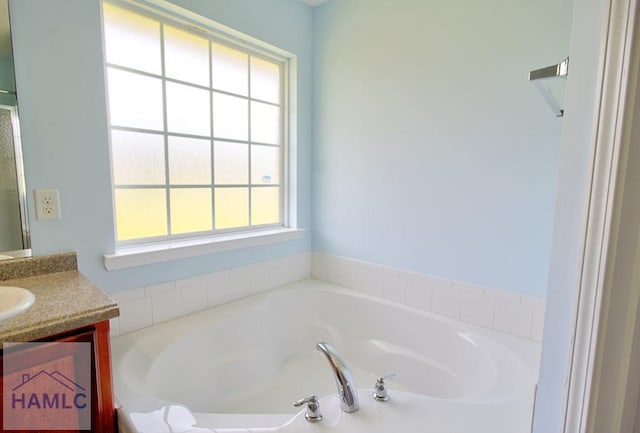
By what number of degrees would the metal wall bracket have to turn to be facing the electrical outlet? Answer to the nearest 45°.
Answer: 0° — it already faces it

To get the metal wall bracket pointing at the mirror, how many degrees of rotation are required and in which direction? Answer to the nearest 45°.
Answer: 0° — it already faces it

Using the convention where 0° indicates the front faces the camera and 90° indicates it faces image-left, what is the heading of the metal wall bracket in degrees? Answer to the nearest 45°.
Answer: approximately 90°

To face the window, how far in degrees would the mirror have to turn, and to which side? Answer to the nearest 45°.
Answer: approximately 45° to its left

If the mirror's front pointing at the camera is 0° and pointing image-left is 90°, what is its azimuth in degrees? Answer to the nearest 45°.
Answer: approximately 315°

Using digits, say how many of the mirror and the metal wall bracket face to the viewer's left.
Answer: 1
